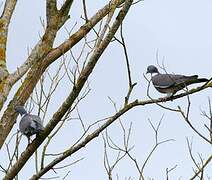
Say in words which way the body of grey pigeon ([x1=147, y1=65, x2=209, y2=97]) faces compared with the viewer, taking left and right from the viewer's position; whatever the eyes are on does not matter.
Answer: facing to the left of the viewer

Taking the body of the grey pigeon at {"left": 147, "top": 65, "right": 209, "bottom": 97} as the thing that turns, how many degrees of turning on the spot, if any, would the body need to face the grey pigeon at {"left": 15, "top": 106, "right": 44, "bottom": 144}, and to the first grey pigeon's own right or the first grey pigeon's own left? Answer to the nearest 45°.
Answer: approximately 45° to the first grey pigeon's own left
